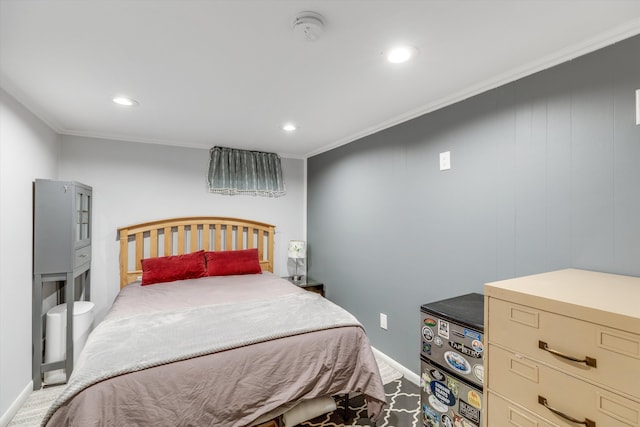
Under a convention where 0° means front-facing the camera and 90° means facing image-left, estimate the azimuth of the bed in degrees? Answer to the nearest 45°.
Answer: approximately 0°

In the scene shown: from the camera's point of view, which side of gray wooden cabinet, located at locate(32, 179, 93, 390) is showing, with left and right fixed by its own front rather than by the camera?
right

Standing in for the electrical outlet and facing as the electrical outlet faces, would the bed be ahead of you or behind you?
ahead

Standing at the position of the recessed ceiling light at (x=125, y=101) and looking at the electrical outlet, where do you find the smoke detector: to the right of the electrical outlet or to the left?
right

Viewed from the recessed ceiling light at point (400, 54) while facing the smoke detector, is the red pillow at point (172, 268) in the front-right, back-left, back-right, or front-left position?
front-right

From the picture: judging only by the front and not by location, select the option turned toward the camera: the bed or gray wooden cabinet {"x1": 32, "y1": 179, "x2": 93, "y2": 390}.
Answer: the bed

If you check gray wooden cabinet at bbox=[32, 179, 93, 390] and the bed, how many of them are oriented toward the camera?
1

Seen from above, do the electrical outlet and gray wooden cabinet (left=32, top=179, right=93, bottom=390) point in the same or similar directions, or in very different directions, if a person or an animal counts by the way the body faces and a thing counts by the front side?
very different directions

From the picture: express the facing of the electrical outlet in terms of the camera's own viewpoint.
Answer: facing the viewer and to the left of the viewer

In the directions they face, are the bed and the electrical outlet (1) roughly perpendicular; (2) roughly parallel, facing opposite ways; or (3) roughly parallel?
roughly perpendicular

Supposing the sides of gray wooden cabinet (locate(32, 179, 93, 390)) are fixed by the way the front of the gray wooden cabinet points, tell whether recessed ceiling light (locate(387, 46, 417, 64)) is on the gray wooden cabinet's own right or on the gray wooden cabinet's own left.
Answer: on the gray wooden cabinet's own right

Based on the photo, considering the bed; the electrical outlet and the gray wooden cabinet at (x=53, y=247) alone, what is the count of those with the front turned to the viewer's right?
1

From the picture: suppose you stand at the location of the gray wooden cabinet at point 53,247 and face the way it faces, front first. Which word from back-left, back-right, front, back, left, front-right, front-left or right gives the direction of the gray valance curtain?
front
